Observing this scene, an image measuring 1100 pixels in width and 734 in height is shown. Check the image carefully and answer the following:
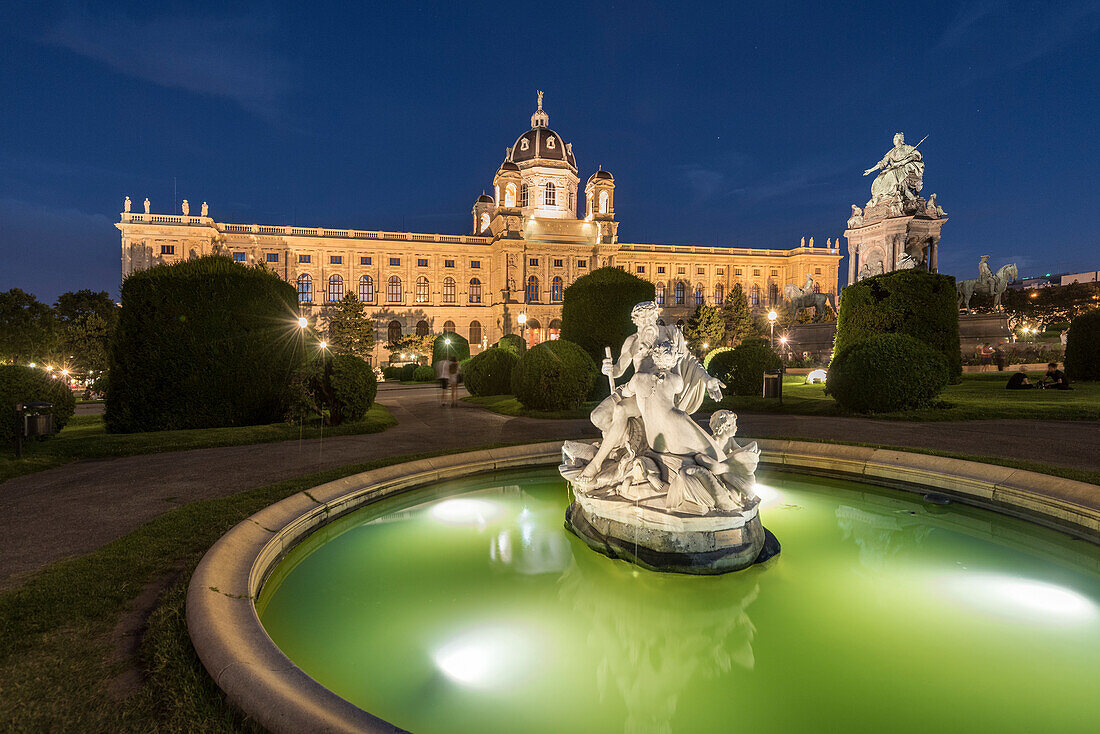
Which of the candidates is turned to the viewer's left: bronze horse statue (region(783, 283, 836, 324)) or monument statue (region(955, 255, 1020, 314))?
the bronze horse statue

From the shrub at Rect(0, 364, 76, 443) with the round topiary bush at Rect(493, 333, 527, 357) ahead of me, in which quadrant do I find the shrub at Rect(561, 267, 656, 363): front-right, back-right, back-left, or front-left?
front-right

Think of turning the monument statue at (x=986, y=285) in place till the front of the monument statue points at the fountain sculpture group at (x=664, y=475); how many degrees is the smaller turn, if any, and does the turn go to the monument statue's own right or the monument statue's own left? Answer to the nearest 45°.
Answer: approximately 90° to the monument statue's own right

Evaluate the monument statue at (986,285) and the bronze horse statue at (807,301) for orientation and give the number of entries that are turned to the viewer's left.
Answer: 1

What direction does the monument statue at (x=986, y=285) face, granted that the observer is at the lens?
facing to the right of the viewer

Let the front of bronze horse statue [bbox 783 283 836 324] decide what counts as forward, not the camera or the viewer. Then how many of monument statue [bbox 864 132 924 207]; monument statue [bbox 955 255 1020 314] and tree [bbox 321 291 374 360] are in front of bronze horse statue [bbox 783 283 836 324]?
1

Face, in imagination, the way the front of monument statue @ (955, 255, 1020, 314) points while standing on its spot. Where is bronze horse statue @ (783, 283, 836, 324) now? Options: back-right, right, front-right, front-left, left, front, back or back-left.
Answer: back

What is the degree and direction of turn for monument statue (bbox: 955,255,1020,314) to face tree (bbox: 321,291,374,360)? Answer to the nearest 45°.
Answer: approximately 180°

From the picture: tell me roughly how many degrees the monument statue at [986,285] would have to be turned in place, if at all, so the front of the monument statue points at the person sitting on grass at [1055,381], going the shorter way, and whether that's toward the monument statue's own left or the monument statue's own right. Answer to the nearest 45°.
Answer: approximately 90° to the monument statue's own right

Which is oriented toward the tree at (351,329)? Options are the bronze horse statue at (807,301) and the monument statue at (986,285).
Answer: the bronze horse statue

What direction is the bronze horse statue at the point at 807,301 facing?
to the viewer's left
